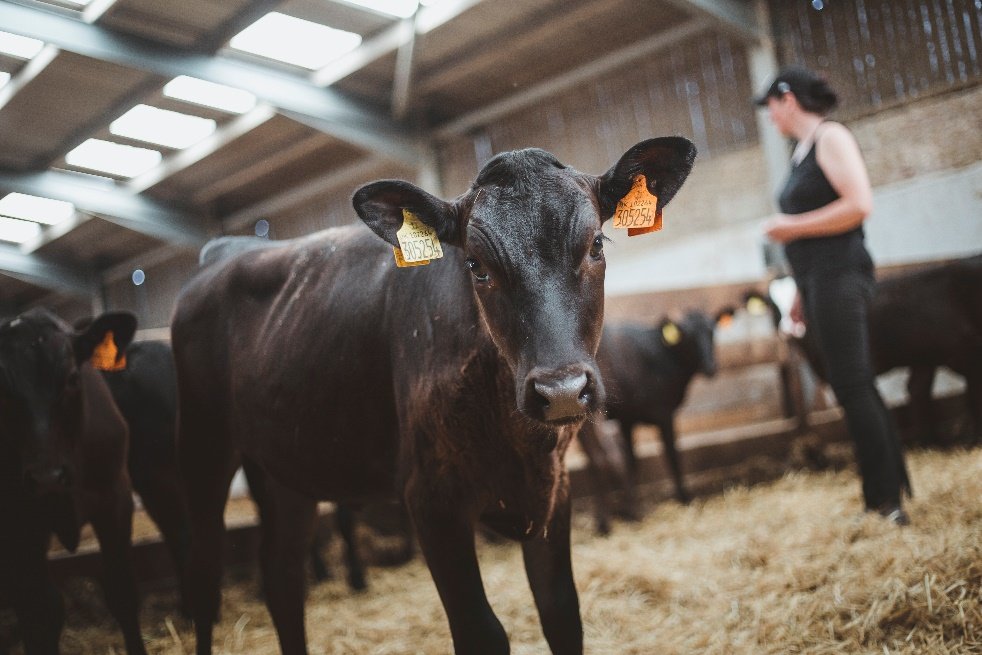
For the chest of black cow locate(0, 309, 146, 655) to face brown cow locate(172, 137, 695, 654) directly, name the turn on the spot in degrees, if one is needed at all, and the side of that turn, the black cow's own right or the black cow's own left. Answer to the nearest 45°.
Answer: approximately 45° to the black cow's own left

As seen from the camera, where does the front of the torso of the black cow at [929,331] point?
to the viewer's left

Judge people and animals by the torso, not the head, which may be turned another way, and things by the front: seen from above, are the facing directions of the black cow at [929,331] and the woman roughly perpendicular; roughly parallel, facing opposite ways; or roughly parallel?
roughly parallel

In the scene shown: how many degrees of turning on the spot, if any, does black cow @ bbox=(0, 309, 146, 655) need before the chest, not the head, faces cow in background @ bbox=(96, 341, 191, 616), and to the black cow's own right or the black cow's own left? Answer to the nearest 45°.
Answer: approximately 180°

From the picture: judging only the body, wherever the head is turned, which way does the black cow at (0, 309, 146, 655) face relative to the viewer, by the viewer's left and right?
facing the viewer

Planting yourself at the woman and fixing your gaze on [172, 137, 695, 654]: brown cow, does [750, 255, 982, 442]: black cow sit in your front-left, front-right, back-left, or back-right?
back-right

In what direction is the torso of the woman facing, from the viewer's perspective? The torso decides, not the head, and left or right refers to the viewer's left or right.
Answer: facing to the left of the viewer

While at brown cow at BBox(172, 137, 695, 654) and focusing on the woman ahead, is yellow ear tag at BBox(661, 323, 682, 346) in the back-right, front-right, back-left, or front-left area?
front-left

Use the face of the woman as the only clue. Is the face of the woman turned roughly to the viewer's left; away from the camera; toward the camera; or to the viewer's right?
to the viewer's left

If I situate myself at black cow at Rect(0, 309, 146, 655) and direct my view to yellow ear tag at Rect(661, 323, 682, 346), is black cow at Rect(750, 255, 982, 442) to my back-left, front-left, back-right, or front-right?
front-right

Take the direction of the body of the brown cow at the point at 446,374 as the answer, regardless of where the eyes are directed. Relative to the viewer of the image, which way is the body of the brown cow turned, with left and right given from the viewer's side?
facing the viewer and to the right of the viewer

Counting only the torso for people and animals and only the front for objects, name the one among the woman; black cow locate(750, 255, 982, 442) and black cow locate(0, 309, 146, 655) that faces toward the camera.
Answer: black cow locate(0, 309, 146, 655)

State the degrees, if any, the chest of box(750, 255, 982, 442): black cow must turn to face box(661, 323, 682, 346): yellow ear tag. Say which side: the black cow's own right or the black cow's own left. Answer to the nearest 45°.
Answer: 0° — it already faces it

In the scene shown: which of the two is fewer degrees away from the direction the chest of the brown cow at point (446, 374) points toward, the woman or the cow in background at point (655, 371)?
the woman

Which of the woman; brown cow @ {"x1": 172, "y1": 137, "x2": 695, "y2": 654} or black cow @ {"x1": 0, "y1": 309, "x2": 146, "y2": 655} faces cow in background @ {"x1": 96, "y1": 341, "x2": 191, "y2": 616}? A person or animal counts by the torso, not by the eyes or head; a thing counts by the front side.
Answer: the woman
